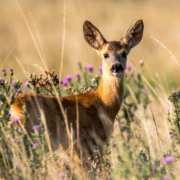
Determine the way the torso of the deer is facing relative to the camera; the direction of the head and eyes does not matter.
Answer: to the viewer's right
